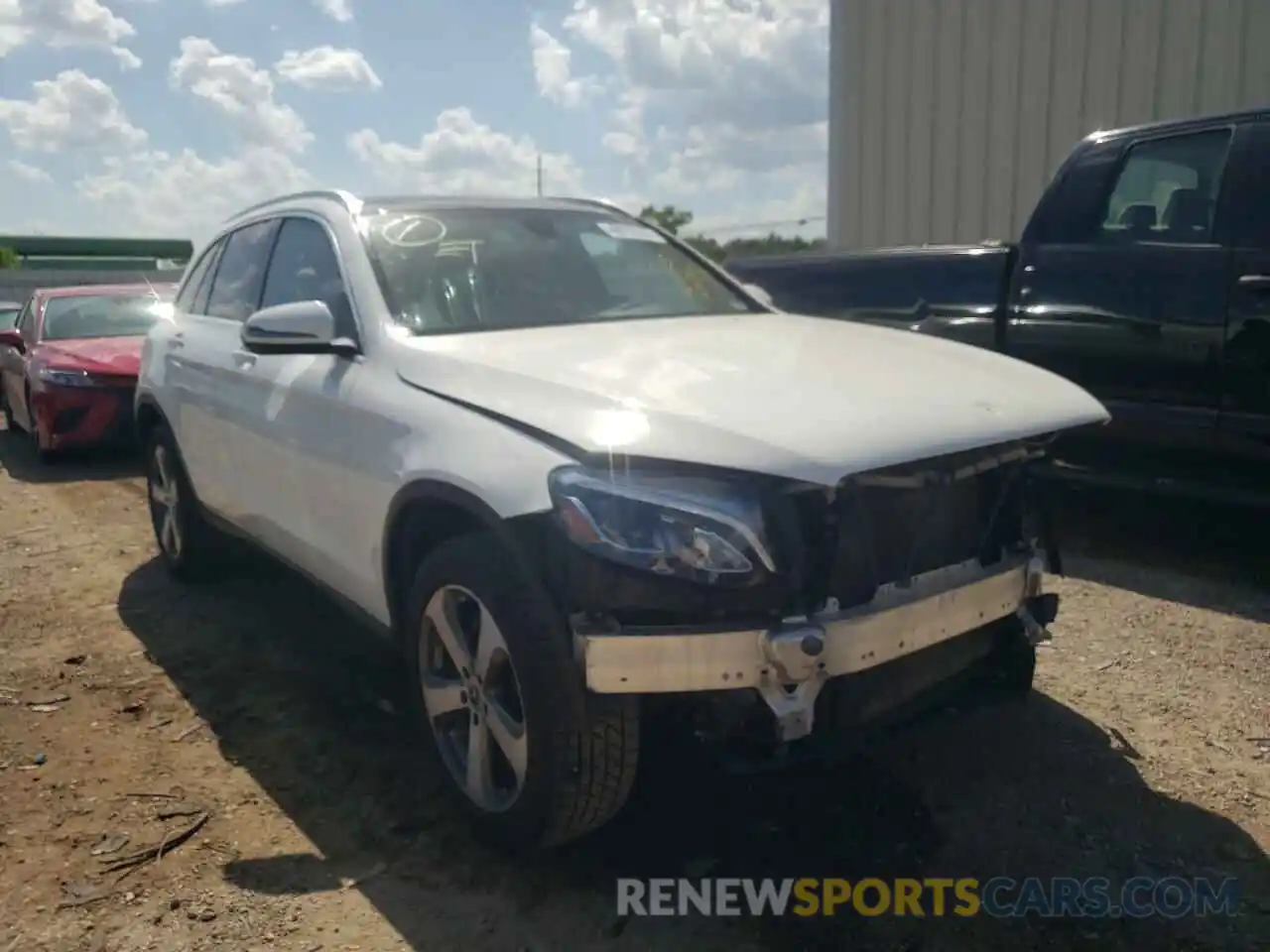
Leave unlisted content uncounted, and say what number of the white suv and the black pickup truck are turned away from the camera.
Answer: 0

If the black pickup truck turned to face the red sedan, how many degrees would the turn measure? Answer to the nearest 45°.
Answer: approximately 135° to its right

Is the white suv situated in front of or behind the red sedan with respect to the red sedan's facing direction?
in front

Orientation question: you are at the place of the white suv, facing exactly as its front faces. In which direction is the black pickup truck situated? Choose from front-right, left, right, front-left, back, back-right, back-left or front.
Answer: left

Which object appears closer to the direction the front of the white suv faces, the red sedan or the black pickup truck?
the black pickup truck

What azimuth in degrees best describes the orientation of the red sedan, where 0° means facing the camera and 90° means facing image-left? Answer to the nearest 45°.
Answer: approximately 315°

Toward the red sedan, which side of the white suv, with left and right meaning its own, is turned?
back

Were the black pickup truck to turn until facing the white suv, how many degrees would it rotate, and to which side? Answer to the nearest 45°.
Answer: approximately 90° to its right
